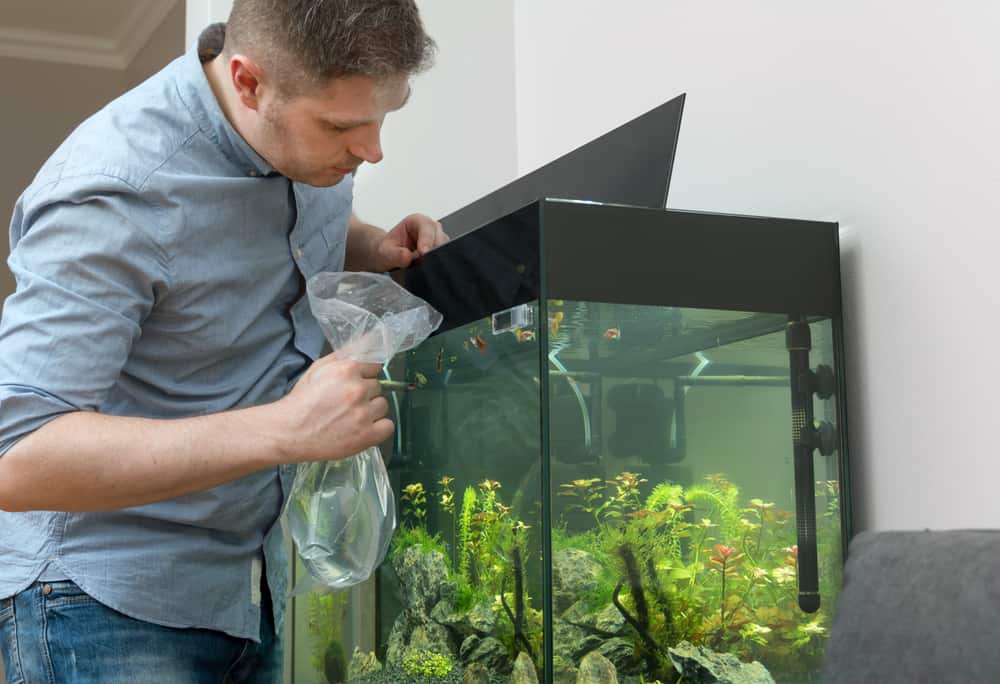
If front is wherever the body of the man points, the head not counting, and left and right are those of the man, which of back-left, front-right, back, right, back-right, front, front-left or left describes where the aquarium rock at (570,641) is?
front-left

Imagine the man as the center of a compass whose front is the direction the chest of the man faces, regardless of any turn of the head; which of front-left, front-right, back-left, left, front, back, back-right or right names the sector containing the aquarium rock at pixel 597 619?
front-left

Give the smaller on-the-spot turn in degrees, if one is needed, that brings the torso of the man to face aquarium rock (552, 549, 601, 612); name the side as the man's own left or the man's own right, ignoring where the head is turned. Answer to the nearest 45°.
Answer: approximately 45° to the man's own left

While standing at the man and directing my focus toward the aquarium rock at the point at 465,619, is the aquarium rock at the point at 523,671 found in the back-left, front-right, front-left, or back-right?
front-right

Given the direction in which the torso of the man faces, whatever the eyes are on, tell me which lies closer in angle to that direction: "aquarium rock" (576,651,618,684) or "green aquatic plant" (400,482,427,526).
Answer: the aquarium rock

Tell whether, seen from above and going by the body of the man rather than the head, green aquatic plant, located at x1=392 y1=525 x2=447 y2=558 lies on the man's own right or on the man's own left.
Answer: on the man's own left

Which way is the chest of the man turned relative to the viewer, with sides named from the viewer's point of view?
facing the viewer and to the right of the viewer

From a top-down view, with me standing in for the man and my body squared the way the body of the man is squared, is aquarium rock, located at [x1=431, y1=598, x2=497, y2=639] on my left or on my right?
on my left
